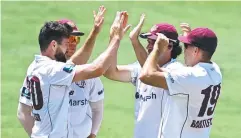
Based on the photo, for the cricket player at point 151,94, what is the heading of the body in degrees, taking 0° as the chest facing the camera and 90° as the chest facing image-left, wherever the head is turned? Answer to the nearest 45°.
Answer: approximately 45°

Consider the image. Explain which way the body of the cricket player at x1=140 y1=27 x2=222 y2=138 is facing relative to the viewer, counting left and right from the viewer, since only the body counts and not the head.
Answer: facing away from the viewer and to the left of the viewer

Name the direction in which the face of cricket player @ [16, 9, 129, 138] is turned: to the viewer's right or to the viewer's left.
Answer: to the viewer's right

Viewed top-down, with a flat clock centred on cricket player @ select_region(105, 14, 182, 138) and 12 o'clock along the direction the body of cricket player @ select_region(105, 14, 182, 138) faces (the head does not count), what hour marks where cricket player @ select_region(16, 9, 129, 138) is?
cricket player @ select_region(16, 9, 129, 138) is roughly at 1 o'clock from cricket player @ select_region(105, 14, 182, 138).

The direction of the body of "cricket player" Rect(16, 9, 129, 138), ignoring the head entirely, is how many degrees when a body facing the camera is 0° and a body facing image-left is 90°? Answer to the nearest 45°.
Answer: approximately 225°

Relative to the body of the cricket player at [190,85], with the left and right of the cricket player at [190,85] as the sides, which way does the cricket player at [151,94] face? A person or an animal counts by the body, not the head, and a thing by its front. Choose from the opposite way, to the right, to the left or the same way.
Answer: to the left

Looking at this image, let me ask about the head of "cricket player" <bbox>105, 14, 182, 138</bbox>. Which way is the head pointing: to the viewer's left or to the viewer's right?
to the viewer's left

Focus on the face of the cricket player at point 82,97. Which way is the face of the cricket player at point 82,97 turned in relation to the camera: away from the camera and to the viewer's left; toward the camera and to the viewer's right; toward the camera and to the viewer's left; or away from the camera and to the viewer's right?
toward the camera and to the viewer's right

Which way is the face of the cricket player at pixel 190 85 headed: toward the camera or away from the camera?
away from the camera
